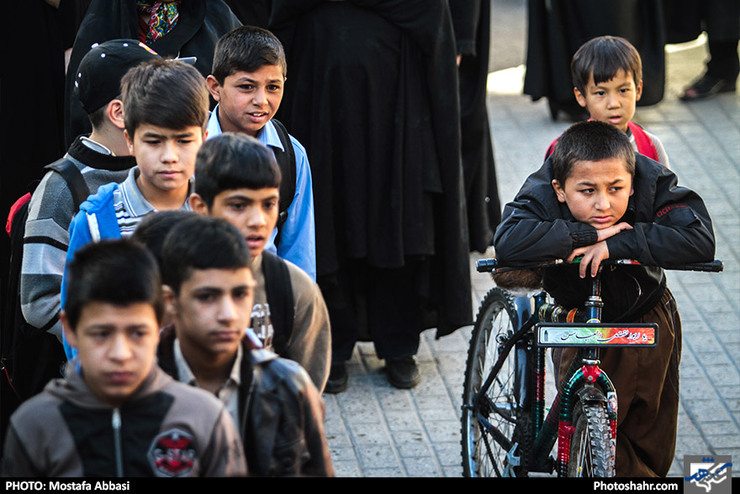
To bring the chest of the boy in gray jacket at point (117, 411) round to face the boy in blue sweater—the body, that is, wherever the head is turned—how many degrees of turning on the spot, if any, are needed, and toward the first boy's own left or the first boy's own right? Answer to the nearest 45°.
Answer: approximately 180°

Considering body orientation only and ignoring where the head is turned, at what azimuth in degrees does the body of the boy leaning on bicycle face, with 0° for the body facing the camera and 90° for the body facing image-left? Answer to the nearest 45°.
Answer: approximately 0°

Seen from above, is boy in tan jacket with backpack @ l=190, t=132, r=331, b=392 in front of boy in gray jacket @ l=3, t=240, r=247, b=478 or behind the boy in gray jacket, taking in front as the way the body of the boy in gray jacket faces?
behind

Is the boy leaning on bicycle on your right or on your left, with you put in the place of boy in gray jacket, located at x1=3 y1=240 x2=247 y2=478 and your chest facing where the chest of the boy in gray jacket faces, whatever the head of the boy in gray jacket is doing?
on your left

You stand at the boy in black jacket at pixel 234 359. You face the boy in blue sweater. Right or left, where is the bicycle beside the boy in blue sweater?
right

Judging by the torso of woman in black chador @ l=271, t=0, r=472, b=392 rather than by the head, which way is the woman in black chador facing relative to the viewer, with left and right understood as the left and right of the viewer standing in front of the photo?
facing the viewer

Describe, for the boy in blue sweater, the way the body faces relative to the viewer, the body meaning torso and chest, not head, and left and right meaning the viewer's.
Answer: facing the viewer and to the right of the viewer

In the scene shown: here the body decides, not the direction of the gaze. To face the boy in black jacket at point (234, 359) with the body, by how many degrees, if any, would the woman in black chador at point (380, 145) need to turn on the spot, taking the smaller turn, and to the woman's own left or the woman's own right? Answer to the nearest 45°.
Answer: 0° — they already face them
